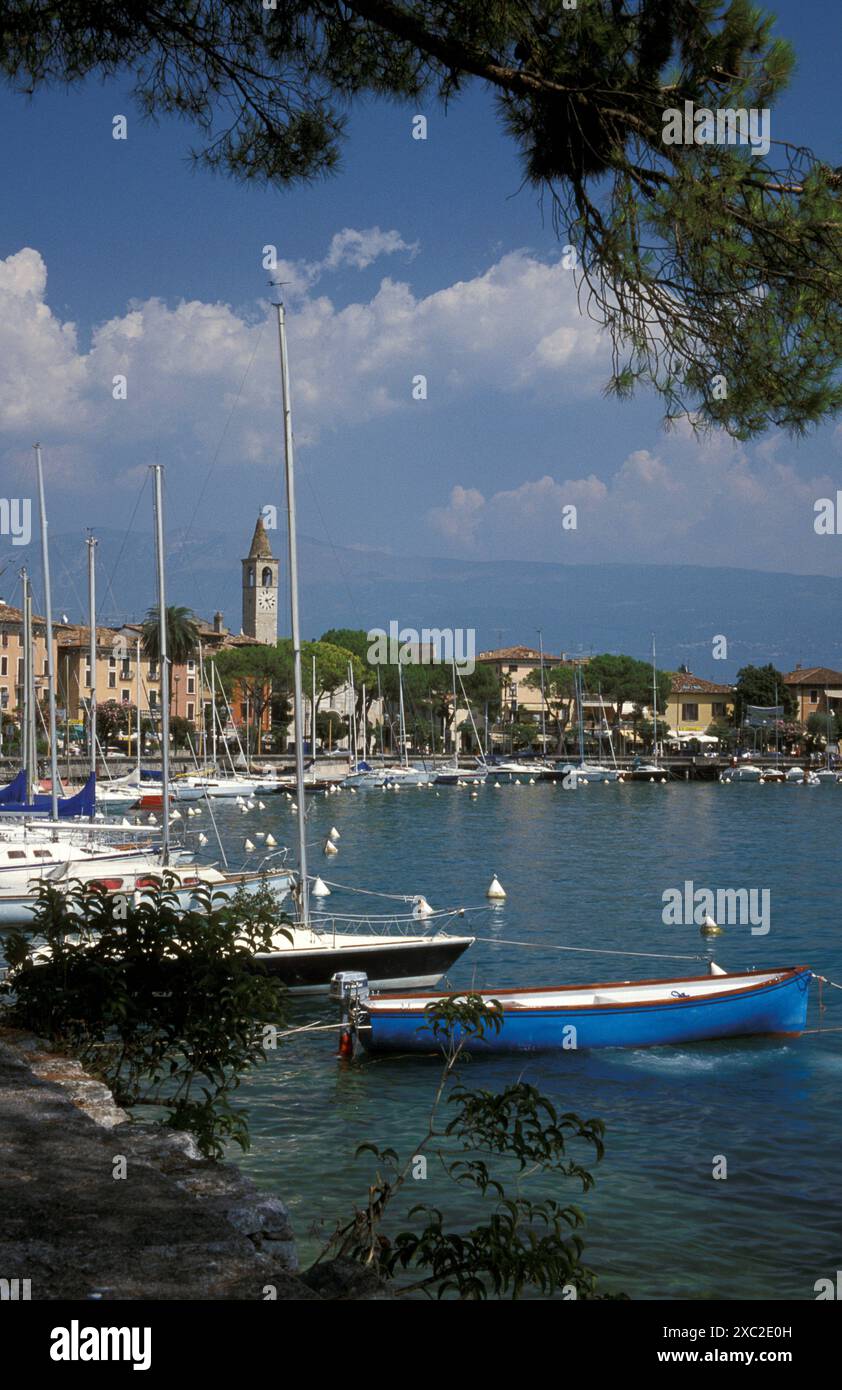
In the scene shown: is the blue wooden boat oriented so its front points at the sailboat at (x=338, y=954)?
no

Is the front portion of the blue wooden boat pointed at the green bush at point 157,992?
no

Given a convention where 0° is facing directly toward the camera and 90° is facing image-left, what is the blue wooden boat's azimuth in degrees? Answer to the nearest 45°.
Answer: approximately 270°

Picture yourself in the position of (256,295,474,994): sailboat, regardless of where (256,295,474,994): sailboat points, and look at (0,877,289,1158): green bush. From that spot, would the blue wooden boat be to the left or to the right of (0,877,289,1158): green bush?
left

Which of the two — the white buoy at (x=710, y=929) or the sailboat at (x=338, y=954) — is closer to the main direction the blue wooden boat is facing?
the white buoy

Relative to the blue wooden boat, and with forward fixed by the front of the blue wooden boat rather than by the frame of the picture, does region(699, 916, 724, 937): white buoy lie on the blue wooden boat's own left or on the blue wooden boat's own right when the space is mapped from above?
on the blue wooden boat's own left
